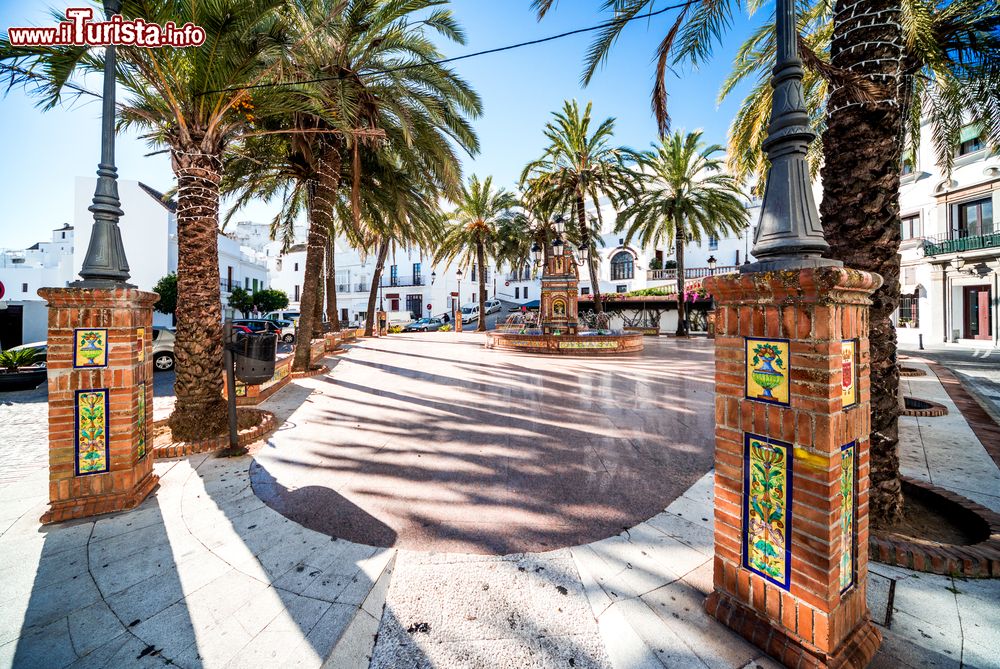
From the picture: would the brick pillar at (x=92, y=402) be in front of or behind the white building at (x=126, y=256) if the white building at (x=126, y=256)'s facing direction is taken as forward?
in front

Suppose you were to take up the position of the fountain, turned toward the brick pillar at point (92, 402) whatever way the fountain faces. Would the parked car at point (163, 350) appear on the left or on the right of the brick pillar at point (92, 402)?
right

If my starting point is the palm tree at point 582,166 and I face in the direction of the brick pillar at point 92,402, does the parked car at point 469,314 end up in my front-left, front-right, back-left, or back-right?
back-right
